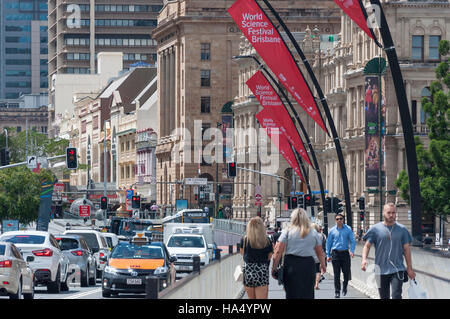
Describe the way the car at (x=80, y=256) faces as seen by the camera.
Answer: facing away from the viewer and to the right of the viewer

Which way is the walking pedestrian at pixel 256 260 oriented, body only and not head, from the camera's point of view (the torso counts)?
away from the camera

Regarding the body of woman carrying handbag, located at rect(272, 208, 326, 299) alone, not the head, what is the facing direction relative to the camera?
away from the camera

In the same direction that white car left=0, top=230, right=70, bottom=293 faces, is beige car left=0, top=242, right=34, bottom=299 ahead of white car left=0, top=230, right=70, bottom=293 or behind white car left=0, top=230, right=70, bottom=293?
behind

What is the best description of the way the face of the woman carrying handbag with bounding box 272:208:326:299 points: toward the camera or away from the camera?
away from the camera

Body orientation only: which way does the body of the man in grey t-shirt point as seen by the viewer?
toward the camera

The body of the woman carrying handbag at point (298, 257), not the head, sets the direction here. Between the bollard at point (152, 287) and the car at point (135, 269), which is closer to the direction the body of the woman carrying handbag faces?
the car

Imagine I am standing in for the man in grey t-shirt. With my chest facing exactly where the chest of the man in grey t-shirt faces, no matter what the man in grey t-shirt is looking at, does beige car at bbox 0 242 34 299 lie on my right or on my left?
on my right

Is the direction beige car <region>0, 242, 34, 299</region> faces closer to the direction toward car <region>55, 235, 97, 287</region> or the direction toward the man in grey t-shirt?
the car

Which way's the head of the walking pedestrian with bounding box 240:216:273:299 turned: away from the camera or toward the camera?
away from the camera

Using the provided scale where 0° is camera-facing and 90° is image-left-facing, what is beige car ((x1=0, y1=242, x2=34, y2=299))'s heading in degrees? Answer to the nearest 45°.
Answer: approximately 225°

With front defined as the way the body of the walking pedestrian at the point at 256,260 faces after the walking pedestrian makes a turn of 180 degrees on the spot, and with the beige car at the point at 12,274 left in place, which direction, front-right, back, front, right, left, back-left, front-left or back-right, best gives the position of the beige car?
back-right

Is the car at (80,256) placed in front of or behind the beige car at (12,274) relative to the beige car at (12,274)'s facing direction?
in front
